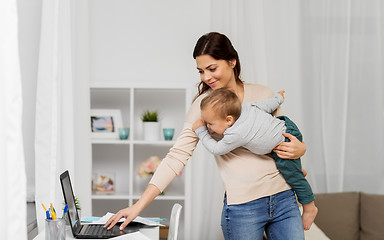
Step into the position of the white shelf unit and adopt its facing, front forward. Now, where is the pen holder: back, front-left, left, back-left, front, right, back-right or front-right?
front

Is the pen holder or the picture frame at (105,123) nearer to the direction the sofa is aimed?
the pen holder

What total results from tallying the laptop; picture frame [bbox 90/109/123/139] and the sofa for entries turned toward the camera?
2

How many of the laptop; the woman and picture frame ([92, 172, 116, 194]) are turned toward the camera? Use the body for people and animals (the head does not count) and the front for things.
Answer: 2

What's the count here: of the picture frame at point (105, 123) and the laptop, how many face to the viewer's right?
1

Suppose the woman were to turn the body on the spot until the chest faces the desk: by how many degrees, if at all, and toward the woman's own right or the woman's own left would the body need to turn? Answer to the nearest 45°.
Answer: approximately 90° to the woman's own right

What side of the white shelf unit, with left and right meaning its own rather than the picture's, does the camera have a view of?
front

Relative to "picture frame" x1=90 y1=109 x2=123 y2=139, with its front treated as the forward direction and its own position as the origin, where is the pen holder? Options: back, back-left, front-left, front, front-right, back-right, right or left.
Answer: front

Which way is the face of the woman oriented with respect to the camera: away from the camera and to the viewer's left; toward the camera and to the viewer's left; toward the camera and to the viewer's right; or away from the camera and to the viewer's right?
toward the camera and to the viewer's left

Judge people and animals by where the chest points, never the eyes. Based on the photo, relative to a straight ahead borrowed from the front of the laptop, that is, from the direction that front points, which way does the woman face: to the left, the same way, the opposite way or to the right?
to the right

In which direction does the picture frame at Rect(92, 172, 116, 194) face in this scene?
toward the camera

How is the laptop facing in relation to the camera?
to the viewer's right

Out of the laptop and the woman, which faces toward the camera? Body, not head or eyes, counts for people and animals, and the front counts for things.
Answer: the woman

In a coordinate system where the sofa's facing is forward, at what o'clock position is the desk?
The desk is roughly at 1 o'clock from the sofa.
